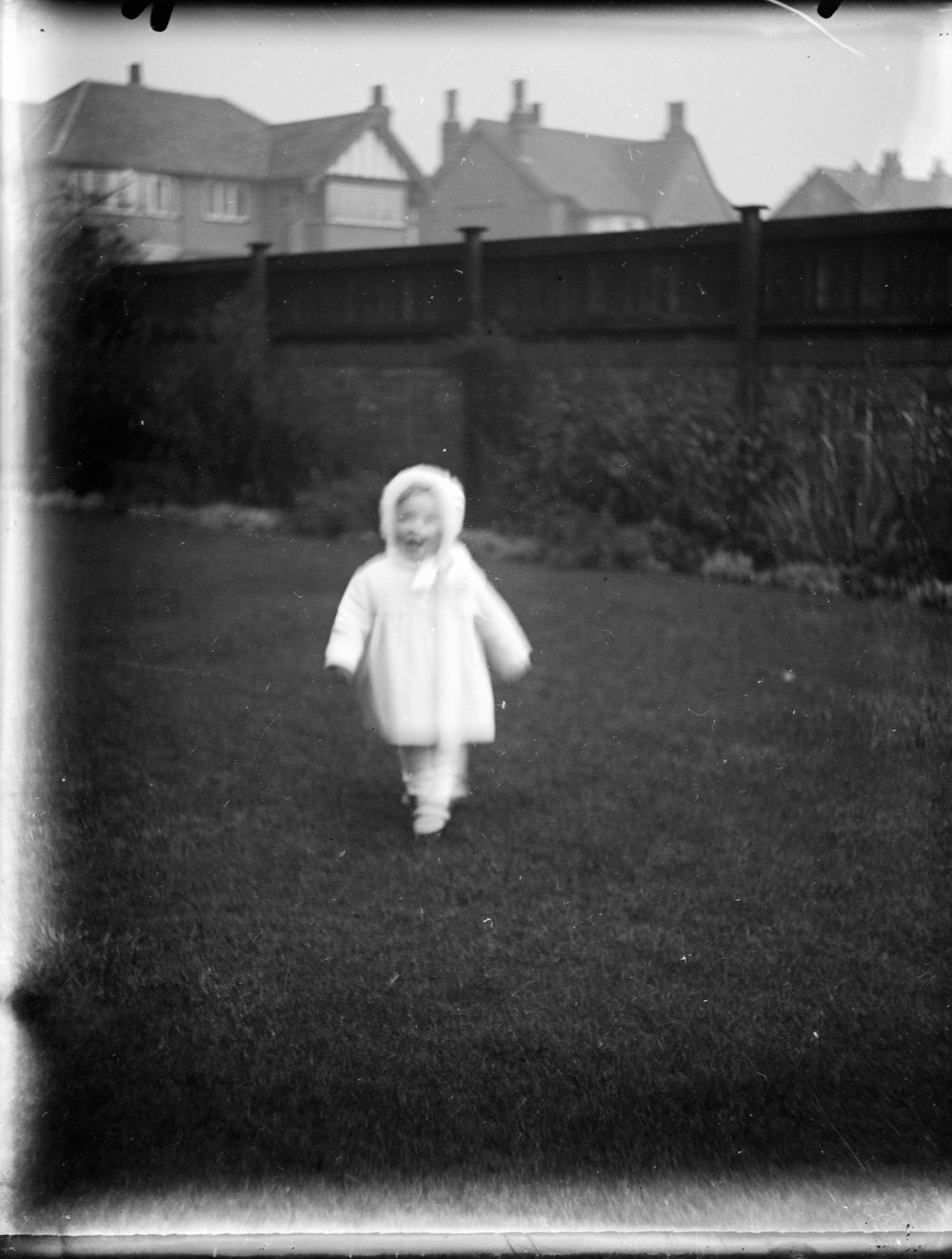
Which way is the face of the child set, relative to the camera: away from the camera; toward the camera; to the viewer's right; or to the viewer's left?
toward the camera

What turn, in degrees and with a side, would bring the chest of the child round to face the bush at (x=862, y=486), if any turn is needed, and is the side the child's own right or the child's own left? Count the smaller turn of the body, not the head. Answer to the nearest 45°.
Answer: approximately 135° to the child's own left

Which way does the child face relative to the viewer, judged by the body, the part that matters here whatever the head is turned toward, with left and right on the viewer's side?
facing the viewer
